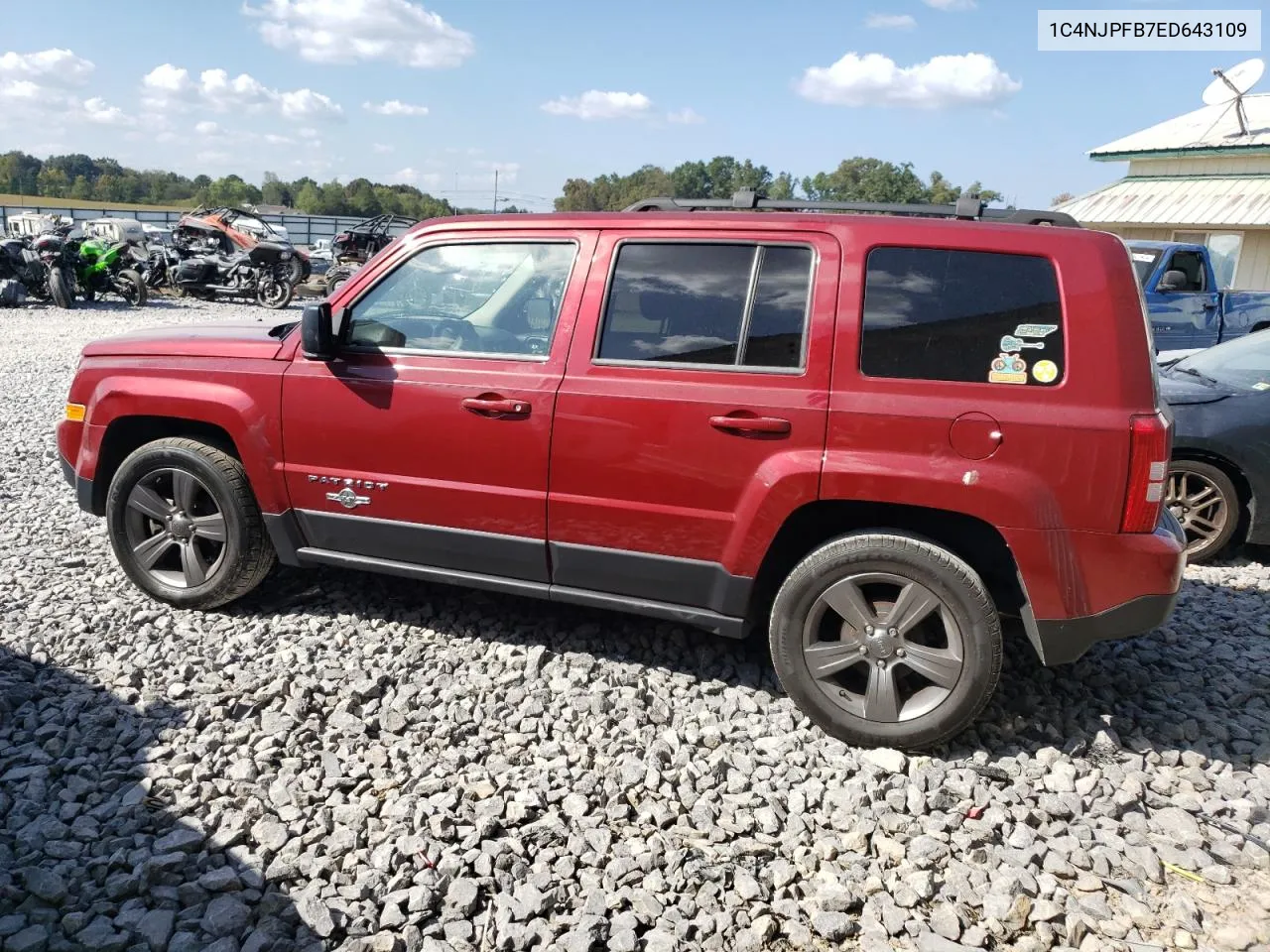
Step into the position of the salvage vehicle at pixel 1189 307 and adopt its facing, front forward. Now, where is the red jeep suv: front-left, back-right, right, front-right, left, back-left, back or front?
front-left

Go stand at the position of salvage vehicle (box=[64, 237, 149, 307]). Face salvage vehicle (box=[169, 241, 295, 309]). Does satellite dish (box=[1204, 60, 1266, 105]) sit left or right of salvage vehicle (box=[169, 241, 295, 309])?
right

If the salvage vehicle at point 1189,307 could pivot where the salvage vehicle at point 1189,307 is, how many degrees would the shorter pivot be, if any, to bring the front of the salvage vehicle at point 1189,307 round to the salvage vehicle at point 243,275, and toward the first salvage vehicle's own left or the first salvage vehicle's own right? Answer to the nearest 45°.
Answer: approximately 45° to the first salvage vehicle's own right

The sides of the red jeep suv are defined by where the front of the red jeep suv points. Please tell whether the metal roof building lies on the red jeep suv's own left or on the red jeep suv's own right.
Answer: on the red jeep suv's own right

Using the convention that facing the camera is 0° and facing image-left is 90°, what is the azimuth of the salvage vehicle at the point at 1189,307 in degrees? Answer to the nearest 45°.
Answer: approximately 45°

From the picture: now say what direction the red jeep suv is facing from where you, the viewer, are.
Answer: facing to the left of the viewer

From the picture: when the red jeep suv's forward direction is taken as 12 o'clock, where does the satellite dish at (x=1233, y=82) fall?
The satellite dish is roughly at 4 o'clock from the red jeep suv.

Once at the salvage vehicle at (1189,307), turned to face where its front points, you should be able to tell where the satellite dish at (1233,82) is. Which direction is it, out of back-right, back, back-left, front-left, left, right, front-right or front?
back-right

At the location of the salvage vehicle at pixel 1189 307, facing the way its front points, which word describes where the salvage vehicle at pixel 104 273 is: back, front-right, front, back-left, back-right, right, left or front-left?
front-right
